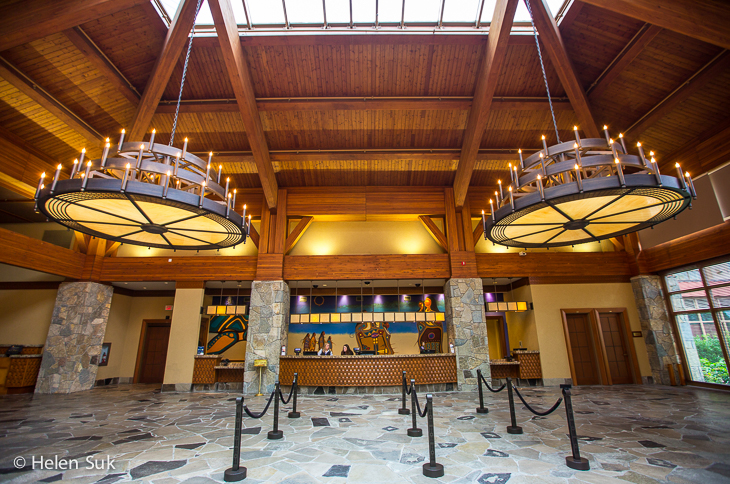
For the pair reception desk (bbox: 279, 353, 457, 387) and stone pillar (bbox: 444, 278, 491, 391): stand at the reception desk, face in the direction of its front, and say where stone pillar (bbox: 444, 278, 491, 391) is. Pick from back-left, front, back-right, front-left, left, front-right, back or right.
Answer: left

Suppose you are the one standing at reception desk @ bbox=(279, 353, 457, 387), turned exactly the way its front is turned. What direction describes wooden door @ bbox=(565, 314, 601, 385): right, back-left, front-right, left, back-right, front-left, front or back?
left

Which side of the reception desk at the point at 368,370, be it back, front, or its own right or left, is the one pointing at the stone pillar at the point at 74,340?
right

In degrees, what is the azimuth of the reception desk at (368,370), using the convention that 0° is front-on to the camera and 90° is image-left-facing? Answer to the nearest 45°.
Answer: approximately 0°

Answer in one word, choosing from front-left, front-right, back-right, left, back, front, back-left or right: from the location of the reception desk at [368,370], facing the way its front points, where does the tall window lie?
left

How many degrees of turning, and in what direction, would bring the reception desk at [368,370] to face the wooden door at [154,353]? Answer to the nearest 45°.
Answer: approximately 90° to its right

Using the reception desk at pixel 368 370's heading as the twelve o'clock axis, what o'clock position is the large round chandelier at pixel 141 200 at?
The large round chandelier is roughly at 1 o'clock from the reception desk.

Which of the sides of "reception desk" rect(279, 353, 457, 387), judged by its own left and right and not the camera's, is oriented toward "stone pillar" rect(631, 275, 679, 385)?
left

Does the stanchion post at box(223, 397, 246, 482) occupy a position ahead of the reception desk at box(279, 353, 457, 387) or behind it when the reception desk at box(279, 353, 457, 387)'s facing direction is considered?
ahead

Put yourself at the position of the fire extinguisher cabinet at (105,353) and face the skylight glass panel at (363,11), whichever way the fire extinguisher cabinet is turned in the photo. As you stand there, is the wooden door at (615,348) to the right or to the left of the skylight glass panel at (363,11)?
left

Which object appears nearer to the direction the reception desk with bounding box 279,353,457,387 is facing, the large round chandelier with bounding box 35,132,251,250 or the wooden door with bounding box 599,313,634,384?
the large round chandelier

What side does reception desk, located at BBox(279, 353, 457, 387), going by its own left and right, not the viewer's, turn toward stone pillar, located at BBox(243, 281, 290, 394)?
right

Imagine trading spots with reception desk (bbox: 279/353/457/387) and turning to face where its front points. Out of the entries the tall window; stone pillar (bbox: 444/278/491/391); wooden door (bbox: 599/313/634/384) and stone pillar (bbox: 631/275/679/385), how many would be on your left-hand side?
4

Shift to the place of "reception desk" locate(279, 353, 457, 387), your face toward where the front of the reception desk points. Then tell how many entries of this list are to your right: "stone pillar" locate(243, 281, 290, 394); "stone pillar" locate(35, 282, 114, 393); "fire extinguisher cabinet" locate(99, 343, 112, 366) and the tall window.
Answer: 3
